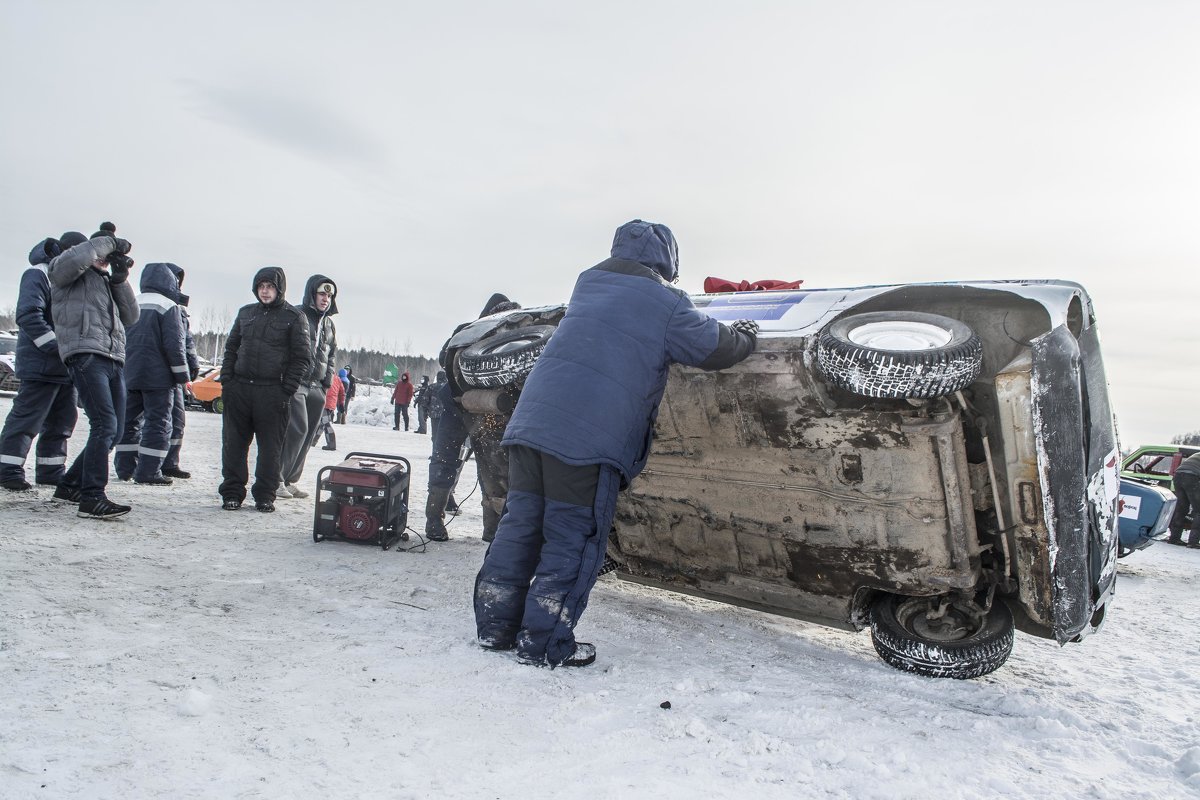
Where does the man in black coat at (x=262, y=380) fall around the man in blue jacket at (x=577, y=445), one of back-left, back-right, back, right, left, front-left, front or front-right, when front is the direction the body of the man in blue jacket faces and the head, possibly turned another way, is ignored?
left

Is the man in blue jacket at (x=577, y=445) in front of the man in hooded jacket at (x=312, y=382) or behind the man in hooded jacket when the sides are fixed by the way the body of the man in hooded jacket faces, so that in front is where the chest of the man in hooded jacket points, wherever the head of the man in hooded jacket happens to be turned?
in front

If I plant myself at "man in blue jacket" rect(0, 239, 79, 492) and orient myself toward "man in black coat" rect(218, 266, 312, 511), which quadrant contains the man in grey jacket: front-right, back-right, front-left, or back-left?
front-right

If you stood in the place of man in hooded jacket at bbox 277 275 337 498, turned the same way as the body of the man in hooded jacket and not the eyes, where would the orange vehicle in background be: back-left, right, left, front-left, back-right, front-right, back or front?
back-left

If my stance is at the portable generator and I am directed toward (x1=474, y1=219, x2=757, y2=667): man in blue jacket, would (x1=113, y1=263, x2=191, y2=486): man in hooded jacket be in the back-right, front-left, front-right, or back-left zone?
back-right

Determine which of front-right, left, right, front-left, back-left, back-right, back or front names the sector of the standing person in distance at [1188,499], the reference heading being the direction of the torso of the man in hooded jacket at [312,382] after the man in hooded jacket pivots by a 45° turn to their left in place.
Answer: front

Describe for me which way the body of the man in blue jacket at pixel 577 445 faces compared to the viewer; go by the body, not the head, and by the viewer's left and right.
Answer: facing away from the viewer and to the right of the viewer

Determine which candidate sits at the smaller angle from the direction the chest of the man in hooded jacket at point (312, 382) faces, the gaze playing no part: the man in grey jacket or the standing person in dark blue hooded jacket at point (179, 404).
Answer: the man in grey jacket
